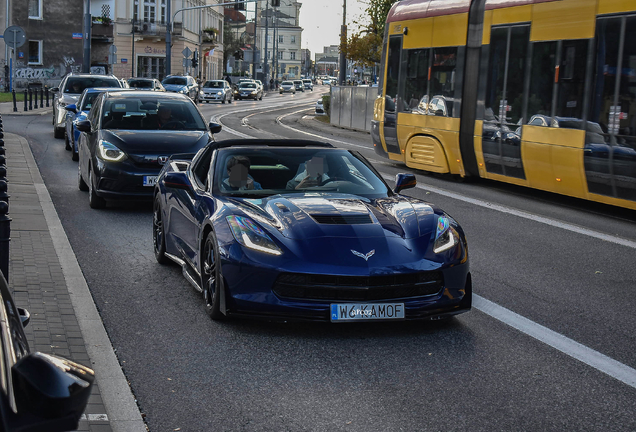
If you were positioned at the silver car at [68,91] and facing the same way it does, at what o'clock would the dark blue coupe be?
The dark blue coupe is roughly at 12 o'clock from the silver car.

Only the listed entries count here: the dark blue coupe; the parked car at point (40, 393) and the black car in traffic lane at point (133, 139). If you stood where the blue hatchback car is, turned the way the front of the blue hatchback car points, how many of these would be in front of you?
3

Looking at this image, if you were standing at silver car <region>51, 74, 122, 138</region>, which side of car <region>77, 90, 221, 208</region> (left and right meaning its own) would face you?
back

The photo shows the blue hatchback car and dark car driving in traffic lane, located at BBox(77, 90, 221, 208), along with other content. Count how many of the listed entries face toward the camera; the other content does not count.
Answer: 2

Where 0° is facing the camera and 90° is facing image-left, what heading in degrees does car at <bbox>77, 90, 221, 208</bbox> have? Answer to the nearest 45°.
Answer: approximately 0°

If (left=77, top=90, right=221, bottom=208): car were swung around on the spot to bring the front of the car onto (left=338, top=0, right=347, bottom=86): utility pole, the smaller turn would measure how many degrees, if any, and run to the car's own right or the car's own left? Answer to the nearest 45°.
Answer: approximately 180°

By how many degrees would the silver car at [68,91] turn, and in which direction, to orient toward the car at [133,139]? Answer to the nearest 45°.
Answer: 0° — it already faces it

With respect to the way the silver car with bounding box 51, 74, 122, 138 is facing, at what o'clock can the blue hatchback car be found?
The blue hatchback car is roughly at 12 o'clock from the silver car.

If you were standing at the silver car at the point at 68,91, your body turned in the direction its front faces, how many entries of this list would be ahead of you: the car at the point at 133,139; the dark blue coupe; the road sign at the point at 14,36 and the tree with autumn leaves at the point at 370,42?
2

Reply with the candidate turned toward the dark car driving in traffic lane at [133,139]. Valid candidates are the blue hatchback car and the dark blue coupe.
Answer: the blue hatchback car

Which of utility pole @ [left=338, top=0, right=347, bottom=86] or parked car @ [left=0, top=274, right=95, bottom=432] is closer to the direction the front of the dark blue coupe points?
the parked car

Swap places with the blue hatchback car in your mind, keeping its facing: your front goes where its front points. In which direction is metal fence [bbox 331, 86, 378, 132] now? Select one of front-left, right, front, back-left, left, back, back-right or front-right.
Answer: back-left

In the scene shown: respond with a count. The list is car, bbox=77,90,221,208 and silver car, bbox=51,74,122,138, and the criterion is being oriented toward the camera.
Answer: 2
